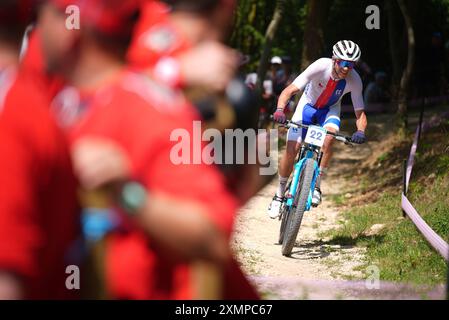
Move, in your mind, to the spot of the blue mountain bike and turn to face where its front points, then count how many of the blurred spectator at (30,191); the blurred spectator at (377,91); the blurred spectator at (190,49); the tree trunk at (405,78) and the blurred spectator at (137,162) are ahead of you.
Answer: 3

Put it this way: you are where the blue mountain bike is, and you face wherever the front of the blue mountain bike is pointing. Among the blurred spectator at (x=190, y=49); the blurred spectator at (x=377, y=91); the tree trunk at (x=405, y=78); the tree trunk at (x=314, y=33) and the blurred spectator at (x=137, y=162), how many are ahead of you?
2

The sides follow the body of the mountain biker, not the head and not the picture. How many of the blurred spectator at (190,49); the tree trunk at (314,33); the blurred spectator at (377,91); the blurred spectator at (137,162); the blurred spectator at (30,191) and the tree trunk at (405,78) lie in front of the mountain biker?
3

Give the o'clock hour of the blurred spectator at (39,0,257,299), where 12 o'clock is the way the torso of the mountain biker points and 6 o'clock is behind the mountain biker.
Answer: The blurred spectator is roughly at 12 o'clock from the mountain biker.

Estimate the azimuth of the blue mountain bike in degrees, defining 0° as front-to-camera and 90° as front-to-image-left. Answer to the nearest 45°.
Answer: approximately 0°

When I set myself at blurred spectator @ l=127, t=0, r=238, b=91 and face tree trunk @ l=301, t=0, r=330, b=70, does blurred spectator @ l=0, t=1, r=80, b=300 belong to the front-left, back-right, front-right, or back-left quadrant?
back-left

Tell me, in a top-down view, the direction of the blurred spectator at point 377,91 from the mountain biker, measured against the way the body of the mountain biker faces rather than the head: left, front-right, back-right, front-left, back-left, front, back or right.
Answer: back

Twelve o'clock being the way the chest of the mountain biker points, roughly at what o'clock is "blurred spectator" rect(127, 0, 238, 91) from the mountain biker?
The blurred spectator is roughly at 12 o'clock from the mountain biker.

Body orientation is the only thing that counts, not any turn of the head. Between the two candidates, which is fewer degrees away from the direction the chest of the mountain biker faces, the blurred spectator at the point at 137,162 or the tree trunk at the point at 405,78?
the blurred spectator

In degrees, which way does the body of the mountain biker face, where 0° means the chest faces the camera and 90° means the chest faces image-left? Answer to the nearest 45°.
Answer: approximately 0°

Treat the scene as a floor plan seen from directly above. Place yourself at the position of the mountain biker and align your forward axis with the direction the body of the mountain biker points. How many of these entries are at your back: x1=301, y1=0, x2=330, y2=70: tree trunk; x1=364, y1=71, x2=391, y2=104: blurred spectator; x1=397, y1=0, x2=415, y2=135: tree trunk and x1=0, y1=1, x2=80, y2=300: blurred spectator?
3

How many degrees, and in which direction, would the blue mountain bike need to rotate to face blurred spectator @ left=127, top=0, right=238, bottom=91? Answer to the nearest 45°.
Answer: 0° — it already faces them

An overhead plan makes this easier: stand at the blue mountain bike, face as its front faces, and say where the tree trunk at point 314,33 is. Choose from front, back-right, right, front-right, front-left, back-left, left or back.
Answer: back

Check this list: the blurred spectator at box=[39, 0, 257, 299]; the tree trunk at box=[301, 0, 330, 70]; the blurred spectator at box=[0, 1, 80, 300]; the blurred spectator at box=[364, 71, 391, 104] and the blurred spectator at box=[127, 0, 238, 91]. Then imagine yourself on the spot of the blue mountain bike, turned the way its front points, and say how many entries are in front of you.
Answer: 3
